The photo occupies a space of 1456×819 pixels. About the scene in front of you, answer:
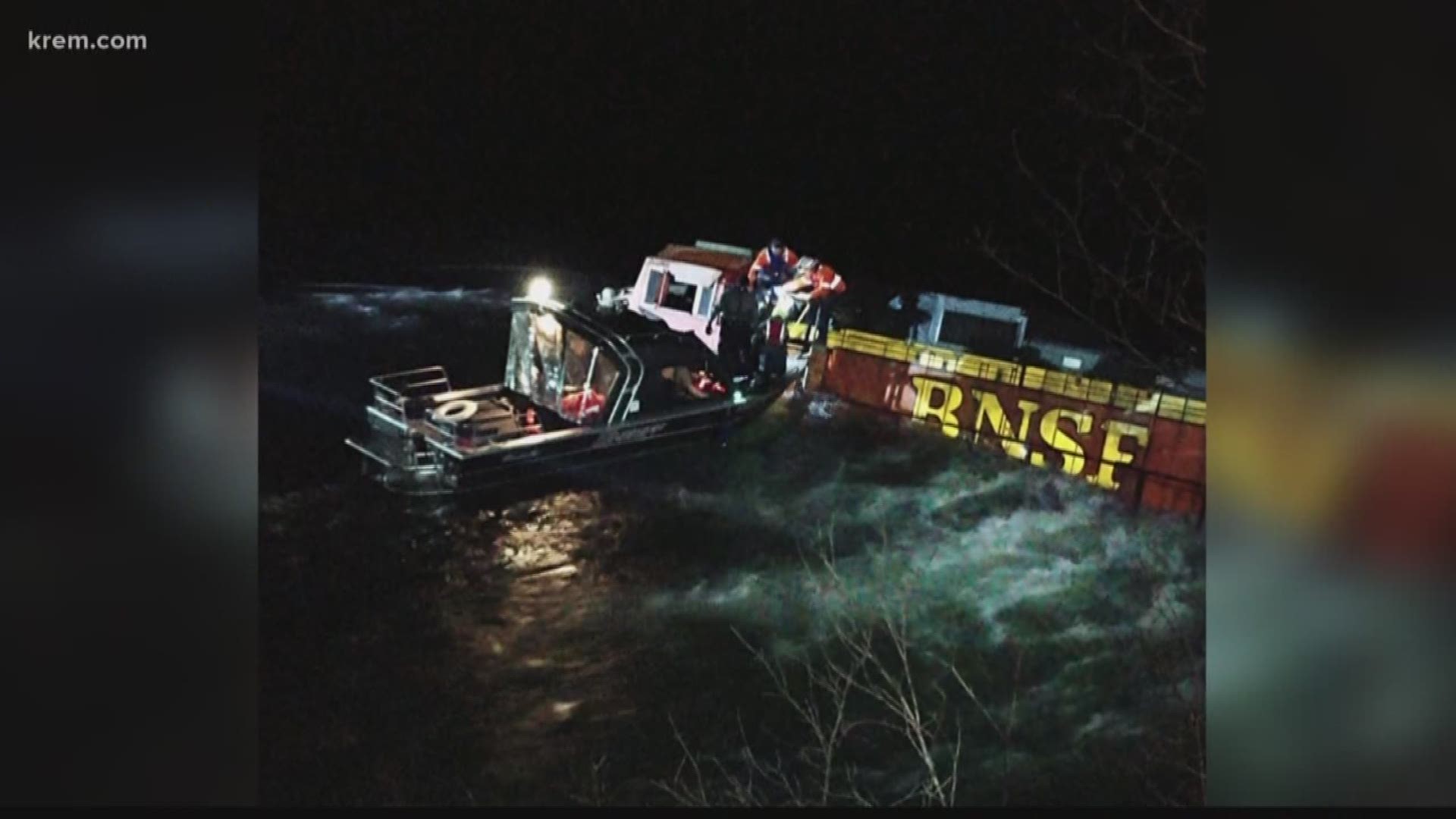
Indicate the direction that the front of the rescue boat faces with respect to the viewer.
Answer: facing away from the viewer and to the right of the viewer
